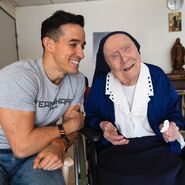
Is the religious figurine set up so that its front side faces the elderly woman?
yes

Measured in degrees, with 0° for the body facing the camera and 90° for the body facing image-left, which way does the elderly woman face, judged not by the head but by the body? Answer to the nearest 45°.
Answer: approximately 0°

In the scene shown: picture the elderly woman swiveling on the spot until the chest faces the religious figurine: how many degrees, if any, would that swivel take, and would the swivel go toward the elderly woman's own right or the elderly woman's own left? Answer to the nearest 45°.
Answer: approximately 180°

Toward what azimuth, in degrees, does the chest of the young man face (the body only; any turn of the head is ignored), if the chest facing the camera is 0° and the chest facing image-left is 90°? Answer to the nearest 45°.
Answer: approximately 315°

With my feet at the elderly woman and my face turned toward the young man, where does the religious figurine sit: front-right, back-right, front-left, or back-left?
back-right

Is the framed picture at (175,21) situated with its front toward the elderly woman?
yes
